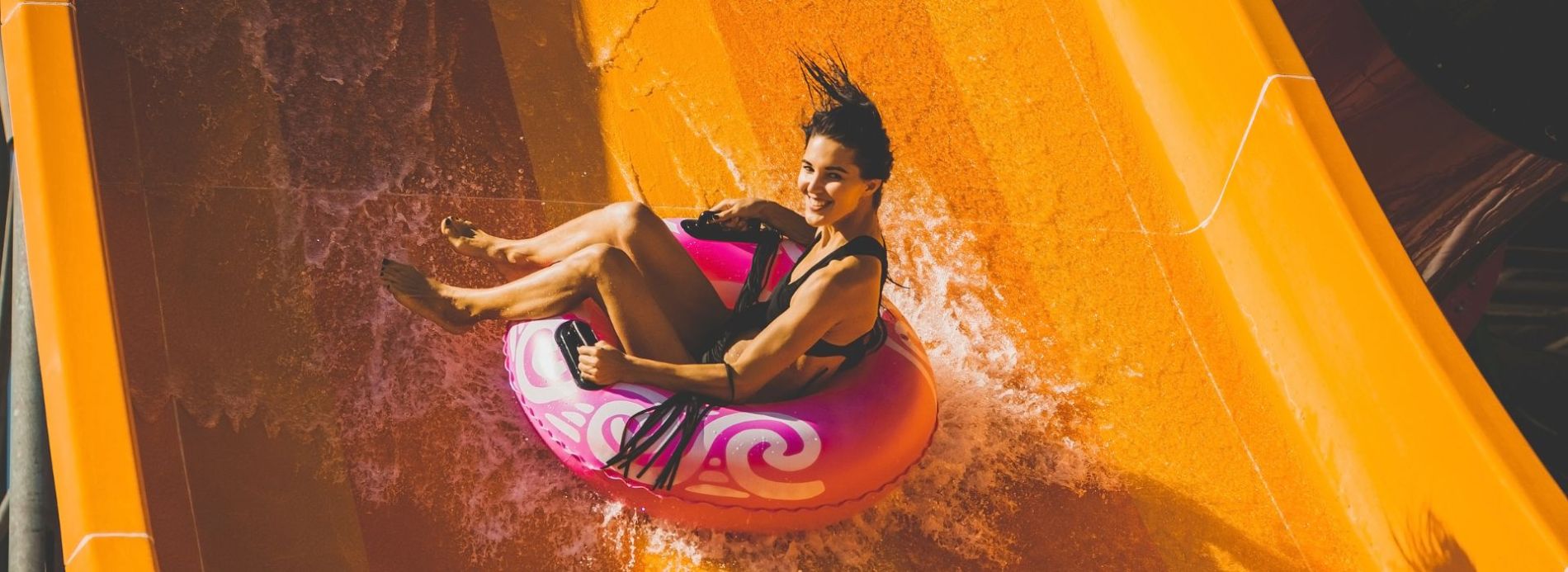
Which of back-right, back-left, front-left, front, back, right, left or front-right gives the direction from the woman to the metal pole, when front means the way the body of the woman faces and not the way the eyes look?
front

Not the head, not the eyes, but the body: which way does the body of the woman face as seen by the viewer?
to the viewer's left
